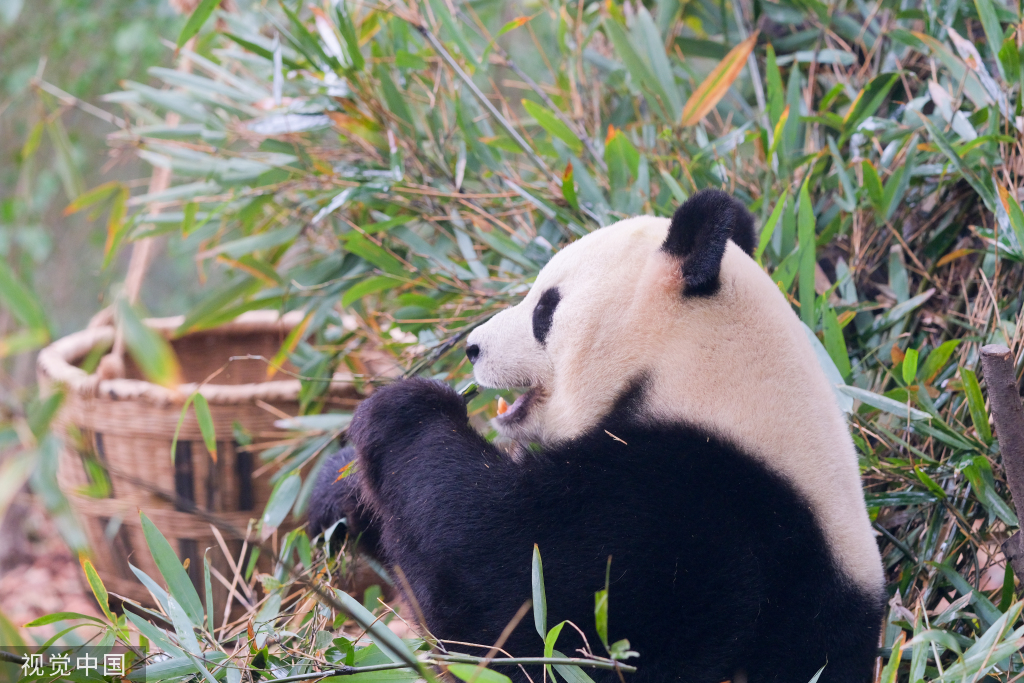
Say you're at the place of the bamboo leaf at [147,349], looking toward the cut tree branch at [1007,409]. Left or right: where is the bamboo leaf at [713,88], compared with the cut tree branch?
left

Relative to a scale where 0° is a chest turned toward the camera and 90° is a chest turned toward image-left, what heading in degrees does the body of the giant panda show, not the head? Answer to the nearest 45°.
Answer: approximately 90°
